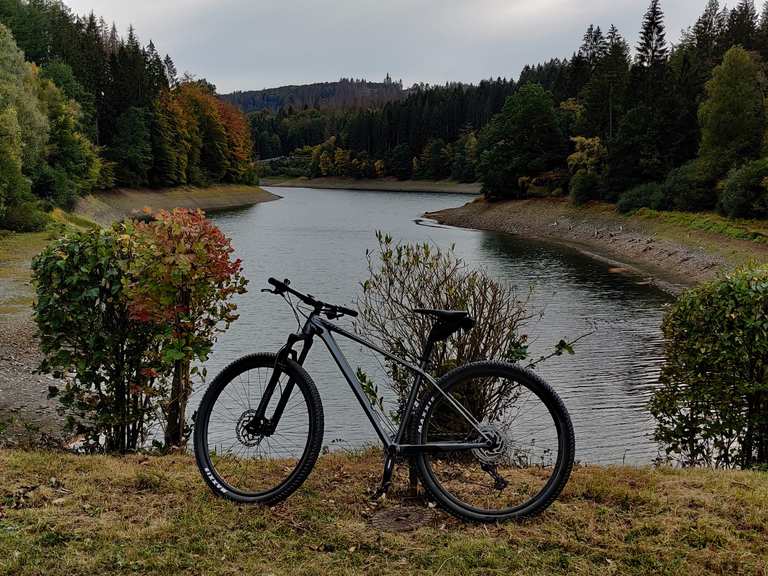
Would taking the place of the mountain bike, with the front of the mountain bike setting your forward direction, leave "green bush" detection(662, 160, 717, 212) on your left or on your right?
on your right

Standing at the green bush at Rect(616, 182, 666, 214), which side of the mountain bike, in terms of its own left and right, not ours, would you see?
right

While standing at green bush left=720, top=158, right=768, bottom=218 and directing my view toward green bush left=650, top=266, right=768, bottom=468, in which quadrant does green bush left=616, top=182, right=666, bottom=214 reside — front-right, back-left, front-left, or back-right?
back-right

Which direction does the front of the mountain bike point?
to the viewer's left

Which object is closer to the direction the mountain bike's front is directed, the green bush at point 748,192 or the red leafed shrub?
the red leafed shrub

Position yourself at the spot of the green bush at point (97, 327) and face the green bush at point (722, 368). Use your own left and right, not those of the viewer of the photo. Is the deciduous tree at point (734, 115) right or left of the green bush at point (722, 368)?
left

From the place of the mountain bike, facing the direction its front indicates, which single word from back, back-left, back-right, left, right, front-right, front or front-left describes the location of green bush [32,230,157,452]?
front-right

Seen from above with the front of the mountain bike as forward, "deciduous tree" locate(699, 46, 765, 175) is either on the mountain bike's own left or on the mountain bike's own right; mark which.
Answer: on the mountain bike's own right

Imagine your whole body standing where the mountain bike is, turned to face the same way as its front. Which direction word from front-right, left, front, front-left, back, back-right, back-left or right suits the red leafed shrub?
front-right

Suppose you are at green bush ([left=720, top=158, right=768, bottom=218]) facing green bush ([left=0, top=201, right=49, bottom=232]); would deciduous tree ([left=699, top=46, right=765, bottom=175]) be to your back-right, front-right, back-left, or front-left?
back-right

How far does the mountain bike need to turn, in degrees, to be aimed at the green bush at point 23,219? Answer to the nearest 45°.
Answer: approximately 45° to its right

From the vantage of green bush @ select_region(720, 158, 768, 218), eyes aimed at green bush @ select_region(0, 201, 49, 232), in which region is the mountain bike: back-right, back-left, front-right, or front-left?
front-left

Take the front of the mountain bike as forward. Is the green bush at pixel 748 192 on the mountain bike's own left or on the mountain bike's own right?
on the mountain bike's own right
